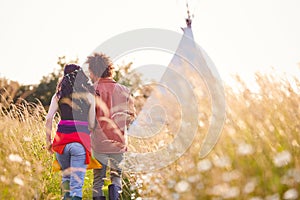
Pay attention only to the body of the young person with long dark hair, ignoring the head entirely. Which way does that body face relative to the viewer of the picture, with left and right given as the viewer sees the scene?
facing away from the viewer

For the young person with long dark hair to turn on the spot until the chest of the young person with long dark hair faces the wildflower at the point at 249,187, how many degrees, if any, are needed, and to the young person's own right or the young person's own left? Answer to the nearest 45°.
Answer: approximately 135° to the young person's own right

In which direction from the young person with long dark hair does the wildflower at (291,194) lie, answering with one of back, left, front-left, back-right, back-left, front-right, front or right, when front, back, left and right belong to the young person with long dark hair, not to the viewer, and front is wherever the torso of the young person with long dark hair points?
back-right
